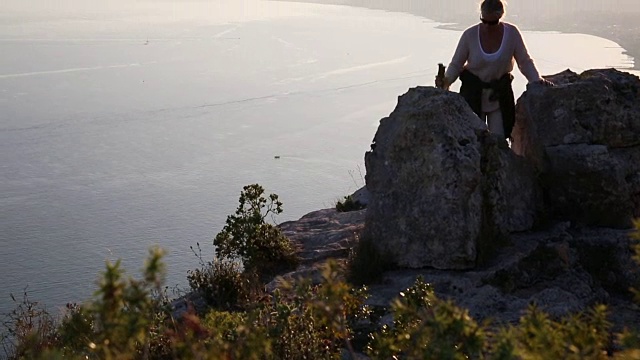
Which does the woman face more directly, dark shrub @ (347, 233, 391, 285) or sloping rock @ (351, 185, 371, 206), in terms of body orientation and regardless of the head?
the dark shrub

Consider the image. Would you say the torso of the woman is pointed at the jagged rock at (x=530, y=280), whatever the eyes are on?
yes

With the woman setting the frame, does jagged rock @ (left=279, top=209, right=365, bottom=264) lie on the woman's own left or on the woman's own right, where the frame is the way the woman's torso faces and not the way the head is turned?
on the woman's own right

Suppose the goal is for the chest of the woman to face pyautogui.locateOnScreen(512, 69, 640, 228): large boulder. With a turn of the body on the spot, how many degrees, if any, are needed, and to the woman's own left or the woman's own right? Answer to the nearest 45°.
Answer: approximately 90° to the woman's own left

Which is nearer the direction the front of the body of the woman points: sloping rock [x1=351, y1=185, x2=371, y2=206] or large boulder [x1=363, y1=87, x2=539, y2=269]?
the large boulder

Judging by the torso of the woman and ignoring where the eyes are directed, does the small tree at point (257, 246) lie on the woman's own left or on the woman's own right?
on the woman's own right

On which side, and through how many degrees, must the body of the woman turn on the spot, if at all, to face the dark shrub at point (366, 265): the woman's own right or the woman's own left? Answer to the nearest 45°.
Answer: approximately 45° to the woman's own right

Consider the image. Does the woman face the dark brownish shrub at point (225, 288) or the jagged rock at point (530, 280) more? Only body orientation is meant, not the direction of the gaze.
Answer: the jagged rock

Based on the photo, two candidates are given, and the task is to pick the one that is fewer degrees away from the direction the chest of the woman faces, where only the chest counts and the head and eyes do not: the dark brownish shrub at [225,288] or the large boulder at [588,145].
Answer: the dark brownish shrub
